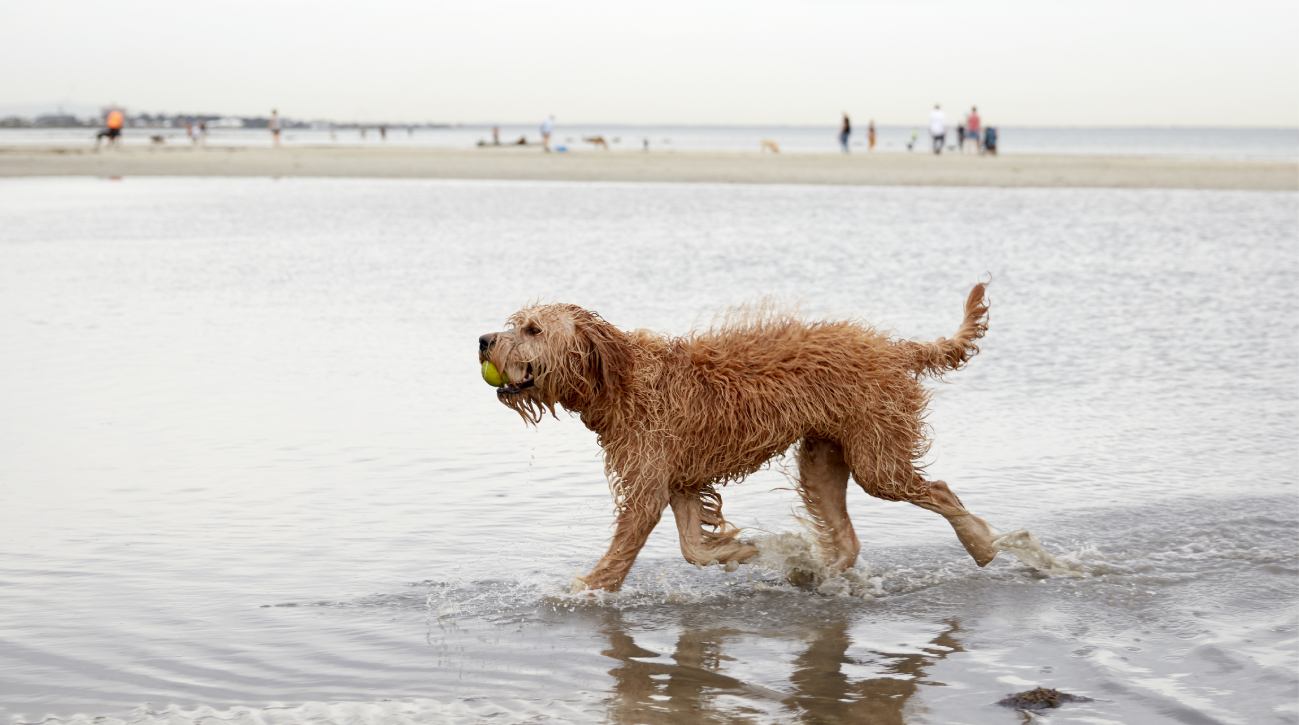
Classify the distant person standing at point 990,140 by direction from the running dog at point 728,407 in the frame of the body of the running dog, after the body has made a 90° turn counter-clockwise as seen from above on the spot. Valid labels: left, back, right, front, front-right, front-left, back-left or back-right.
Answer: back

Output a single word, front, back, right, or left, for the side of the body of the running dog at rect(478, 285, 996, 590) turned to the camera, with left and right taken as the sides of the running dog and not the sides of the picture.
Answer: left

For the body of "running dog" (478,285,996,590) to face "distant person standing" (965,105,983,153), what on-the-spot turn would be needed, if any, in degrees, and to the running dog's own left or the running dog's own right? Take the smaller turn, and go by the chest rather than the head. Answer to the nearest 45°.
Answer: approximately 90° to the running dog's own right
